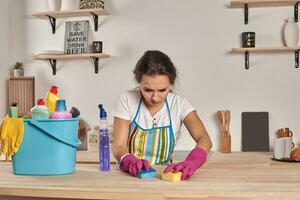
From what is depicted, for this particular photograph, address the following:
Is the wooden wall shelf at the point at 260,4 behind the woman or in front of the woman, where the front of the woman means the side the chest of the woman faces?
behind

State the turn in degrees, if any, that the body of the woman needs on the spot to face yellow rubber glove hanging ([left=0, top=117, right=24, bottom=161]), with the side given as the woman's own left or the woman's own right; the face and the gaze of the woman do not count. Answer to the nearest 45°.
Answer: approximately 45° to the woman's own right

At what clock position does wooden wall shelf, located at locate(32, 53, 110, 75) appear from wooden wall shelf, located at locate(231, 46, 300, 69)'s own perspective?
wooden wall shelf, located at locate(32, 53, 110, 75) is roughly at 3 o'clock from wooden wall shelf, located at locate(231, 46, 300, 69).

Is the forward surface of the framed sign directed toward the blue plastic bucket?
yes

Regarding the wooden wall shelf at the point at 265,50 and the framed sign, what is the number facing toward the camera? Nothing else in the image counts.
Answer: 2

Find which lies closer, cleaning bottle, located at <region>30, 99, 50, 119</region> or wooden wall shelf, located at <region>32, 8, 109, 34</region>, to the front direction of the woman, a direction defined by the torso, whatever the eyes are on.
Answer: the cleaning bottle

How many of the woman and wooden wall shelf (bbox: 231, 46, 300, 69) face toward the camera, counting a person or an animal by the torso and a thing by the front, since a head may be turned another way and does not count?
2
